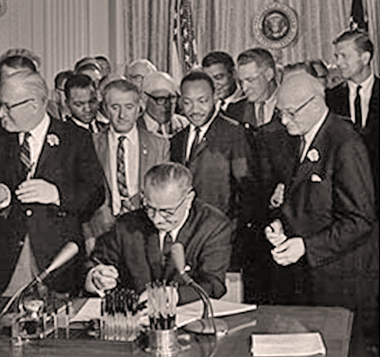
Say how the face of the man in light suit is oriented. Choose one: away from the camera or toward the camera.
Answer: toward the camera

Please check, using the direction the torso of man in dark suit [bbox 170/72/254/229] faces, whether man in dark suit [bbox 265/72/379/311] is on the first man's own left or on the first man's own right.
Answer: on the first man's own left

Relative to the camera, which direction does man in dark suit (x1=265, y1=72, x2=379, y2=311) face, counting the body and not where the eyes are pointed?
to the viewer's left

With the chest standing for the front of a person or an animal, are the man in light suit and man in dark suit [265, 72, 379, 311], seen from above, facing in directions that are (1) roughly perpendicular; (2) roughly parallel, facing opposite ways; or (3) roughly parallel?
roughly perpendicular

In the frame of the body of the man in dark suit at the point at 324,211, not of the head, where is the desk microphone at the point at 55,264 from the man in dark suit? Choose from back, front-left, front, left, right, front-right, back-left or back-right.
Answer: front

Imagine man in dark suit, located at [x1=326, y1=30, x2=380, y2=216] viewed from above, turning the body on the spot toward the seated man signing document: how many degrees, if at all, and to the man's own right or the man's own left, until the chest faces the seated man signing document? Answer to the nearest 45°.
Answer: approximately 45° to the man's own right

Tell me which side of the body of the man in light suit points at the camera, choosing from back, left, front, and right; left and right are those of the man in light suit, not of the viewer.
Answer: front

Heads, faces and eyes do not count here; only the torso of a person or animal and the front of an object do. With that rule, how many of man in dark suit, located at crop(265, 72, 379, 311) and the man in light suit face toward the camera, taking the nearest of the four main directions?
1

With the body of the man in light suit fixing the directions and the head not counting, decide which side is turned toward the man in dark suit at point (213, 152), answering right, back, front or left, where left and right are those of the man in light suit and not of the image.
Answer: left

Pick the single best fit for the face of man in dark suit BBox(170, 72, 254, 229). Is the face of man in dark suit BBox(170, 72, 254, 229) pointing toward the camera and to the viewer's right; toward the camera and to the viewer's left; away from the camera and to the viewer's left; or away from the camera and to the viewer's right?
toward the camera and to the viewer's left
